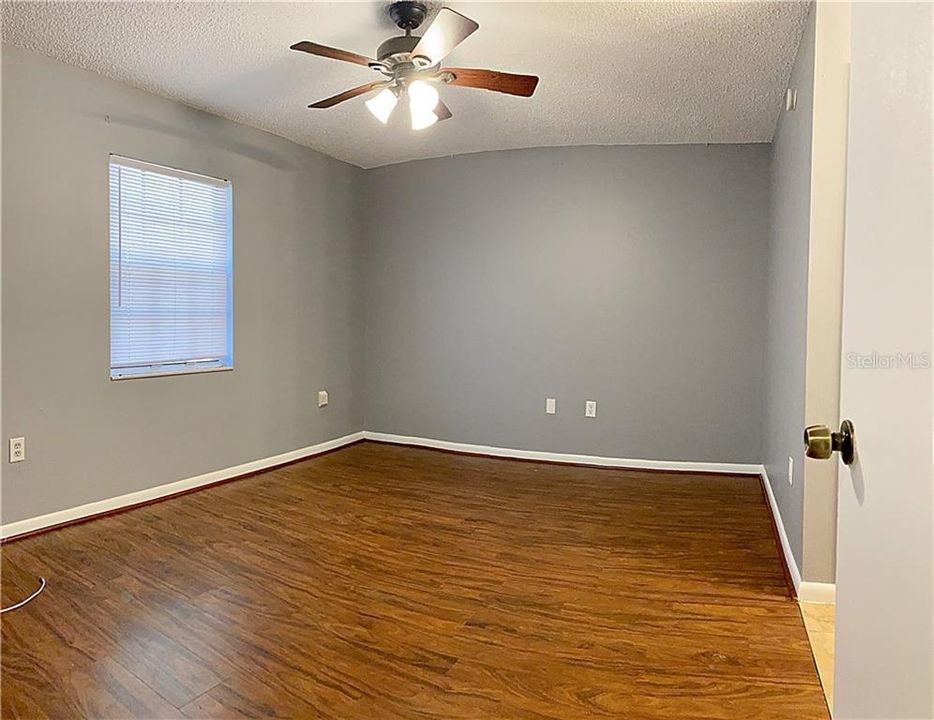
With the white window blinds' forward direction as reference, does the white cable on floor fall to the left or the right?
on its right

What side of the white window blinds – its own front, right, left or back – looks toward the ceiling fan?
front

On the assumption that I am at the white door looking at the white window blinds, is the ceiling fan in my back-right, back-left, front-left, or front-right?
front-right

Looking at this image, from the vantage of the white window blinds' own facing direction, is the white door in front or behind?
in front

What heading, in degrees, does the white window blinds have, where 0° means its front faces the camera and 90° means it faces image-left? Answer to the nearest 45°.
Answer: approximately 315°
